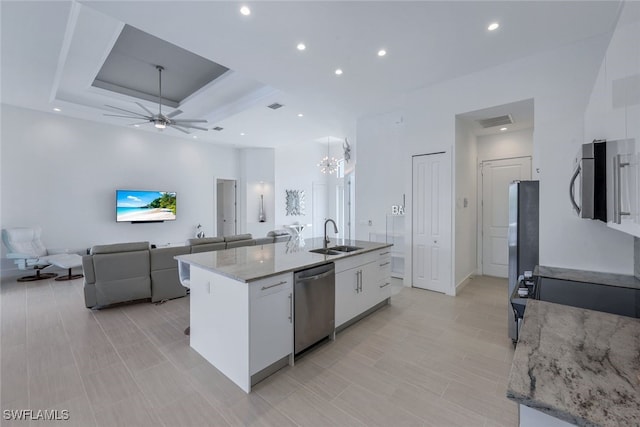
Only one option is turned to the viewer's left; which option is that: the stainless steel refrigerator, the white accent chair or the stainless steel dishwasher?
the stainless steel refrigerator

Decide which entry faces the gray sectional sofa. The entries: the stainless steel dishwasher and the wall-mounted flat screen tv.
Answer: the wall-mounted flat screen tv

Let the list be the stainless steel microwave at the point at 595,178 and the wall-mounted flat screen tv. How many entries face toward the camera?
1

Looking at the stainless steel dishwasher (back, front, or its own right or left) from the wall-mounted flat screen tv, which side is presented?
back

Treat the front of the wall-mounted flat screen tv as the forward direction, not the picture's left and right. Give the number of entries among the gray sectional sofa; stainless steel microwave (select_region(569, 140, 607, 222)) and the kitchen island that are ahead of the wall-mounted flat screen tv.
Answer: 3

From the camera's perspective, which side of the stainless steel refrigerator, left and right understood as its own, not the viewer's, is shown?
left

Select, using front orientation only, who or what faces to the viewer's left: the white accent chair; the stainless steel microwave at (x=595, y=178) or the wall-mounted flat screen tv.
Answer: the stainless steel microwave

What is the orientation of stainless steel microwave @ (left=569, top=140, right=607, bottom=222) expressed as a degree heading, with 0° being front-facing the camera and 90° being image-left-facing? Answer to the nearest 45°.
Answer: approximately 90°

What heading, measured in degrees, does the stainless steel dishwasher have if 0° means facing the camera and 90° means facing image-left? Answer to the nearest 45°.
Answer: approximately 315°

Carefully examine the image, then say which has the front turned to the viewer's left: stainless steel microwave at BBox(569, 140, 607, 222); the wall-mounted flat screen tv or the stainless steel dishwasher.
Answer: the stainless steel microwave

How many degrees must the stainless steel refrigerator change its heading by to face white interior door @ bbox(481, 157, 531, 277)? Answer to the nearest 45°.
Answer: approximately 90° to its right
